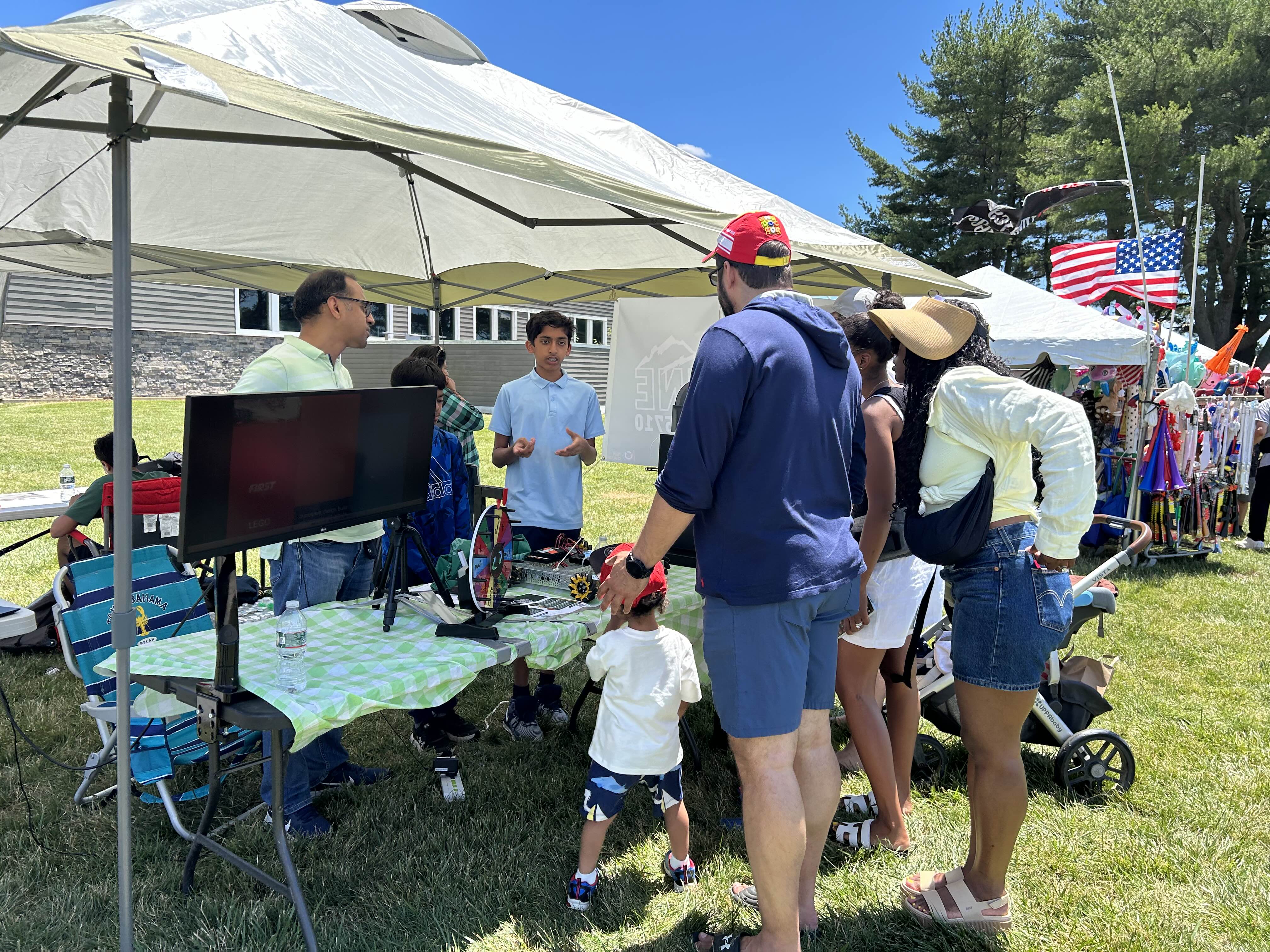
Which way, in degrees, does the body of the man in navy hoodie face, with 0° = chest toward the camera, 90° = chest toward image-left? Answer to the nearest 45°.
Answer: approximately 135°

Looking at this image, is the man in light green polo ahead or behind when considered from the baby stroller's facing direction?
ahead

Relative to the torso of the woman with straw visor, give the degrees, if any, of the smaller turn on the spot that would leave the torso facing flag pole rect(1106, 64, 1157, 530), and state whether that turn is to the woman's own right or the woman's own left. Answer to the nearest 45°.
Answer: approximately 90° to the woman's own right

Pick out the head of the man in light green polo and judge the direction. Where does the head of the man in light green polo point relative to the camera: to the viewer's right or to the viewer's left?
to the viewer's right

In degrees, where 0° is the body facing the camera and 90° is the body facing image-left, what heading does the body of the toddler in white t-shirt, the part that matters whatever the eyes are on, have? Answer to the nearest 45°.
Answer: approximately 180°

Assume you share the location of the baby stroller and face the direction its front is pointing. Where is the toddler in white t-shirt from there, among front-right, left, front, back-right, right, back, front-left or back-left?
front-left

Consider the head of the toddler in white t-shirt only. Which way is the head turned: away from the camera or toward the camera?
away from the camera
